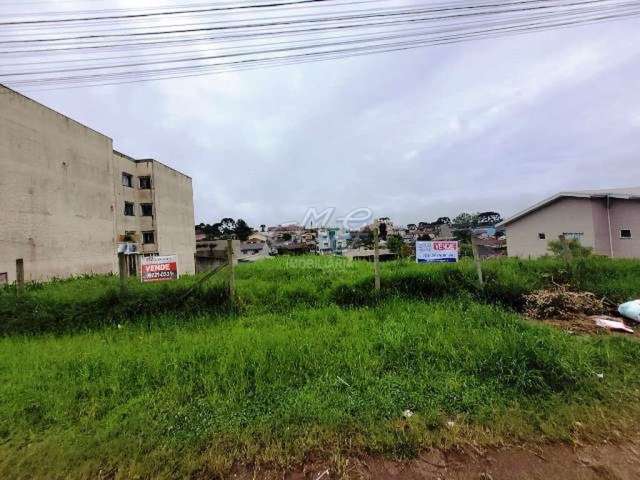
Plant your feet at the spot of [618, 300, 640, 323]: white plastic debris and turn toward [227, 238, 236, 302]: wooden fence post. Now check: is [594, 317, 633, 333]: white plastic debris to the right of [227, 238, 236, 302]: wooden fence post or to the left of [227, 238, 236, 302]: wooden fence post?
left

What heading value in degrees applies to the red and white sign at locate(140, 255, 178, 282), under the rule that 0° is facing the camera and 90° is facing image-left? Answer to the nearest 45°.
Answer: approximately 0°

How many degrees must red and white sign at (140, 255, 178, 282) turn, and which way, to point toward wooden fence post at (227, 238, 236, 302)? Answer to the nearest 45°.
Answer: approximately 45° to its left

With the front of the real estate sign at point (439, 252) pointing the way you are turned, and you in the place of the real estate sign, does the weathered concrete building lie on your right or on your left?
on your right

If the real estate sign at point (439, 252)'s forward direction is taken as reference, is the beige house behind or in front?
behind

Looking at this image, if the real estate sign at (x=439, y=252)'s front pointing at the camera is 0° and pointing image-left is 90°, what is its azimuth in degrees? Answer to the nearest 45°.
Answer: approximately 0°

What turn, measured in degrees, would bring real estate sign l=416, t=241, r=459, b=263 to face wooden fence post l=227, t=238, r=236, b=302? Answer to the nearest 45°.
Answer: approximately 45° to its right

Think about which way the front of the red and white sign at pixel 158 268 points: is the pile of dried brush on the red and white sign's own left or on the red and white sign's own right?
on the red and white sign's own left

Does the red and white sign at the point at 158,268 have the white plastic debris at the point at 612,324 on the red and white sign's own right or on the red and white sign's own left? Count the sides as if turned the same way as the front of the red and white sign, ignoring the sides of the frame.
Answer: on the red and white sign's own left

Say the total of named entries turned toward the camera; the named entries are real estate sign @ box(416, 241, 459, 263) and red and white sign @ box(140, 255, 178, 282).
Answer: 2

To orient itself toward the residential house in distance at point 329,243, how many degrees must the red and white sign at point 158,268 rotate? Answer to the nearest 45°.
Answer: approximately 135° to its left

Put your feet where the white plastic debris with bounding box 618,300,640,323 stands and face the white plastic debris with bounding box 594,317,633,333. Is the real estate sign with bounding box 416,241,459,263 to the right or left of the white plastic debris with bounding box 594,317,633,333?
right

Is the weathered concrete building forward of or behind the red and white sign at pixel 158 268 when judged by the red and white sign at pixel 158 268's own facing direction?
behind
